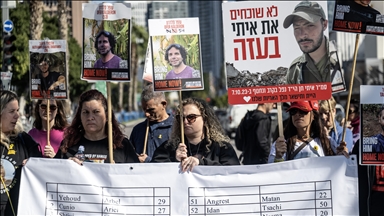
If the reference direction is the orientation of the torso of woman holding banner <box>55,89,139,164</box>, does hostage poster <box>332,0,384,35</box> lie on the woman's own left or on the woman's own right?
on the woman's own left

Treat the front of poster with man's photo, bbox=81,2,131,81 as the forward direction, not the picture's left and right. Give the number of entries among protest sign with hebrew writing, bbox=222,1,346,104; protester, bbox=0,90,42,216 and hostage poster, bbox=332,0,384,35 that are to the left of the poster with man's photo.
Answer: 2

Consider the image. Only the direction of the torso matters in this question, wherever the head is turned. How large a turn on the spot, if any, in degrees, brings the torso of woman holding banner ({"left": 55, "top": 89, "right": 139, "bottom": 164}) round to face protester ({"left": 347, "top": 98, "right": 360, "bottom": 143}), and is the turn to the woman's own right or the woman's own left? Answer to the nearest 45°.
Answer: approximately 135° to the woman's own left

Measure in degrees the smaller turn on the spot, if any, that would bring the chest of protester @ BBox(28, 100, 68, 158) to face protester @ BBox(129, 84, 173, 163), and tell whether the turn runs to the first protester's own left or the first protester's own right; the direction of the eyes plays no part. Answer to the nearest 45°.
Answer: approximately 90° to the first protester's own left

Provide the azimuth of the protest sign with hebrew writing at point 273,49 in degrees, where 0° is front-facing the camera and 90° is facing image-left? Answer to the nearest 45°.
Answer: approximately 0°

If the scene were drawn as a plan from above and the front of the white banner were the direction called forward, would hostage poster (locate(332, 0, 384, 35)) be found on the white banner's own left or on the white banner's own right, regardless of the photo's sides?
on the white banner's own left

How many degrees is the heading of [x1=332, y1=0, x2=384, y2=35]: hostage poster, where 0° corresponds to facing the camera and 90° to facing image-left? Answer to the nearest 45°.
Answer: approximately 0°
